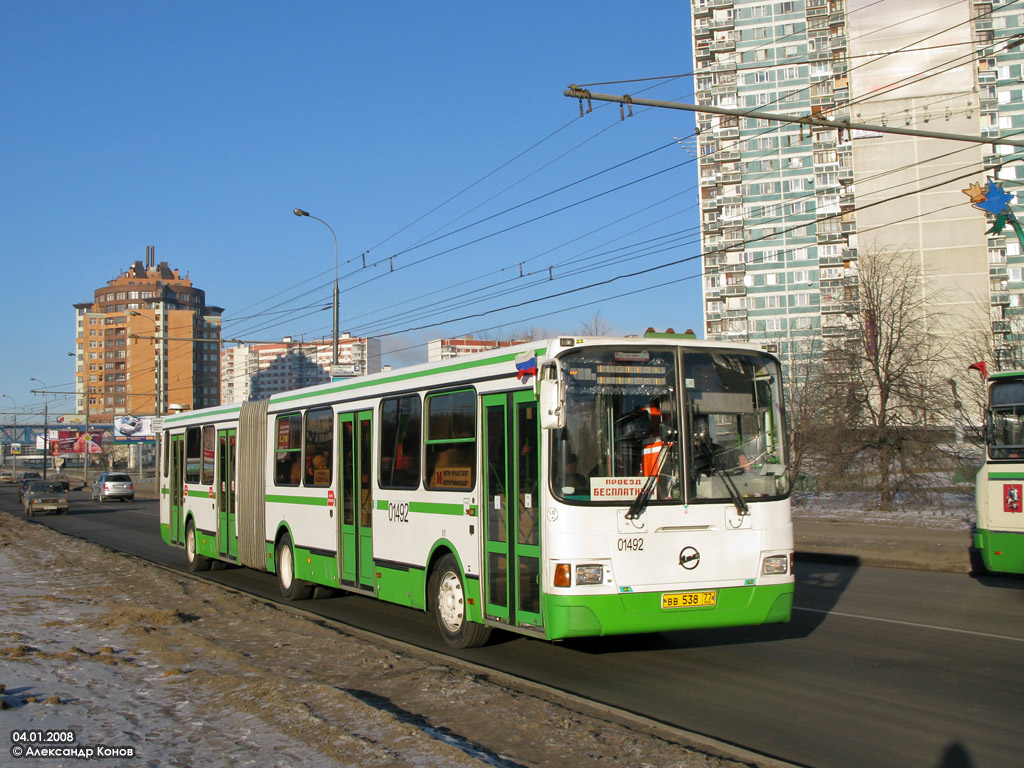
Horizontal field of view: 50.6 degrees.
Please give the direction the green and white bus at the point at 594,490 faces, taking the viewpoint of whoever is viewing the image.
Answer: facing the viewer and to the right of the viewer

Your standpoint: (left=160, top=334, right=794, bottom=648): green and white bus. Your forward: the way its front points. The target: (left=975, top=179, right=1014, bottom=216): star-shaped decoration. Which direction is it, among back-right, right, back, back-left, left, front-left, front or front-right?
left

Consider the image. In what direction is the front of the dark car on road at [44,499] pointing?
toward the camera

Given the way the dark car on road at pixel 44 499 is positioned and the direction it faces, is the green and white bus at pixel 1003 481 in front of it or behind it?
in front

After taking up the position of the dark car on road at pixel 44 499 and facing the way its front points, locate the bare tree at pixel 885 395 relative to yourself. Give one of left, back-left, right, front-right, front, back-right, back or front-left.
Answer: front-left

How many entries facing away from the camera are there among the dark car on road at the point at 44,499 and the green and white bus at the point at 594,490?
0

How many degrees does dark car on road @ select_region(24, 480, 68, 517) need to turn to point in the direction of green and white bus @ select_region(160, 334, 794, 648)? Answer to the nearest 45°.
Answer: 0° — it already faces it

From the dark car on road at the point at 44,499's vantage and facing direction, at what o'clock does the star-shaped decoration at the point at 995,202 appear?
The star-shaped decoration is roughly at 11 o'clock from the dark car on road.

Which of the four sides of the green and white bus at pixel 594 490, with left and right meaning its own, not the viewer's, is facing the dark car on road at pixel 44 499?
back

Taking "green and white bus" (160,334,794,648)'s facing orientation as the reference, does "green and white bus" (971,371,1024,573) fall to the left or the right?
on its left
